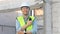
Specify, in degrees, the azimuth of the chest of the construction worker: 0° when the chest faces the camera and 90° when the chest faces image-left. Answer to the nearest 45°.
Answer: approximately 0°

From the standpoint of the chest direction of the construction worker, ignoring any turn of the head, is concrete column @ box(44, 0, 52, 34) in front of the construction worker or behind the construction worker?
behind
